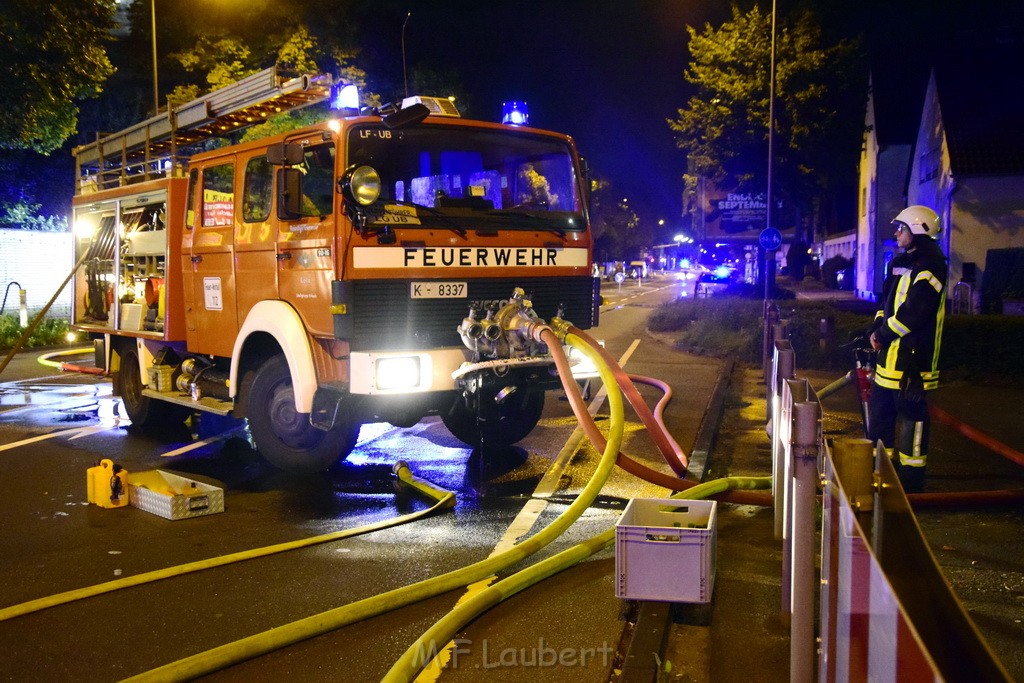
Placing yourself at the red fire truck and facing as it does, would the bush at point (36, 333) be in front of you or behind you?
behind

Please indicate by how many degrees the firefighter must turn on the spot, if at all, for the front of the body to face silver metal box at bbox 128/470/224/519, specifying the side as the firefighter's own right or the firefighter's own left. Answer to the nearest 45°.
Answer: approximately 45° to the firefighter's own left

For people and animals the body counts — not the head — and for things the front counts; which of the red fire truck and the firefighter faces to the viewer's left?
the firefighter

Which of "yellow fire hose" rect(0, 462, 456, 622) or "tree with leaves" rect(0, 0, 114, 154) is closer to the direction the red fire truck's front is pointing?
the yellow fire hose

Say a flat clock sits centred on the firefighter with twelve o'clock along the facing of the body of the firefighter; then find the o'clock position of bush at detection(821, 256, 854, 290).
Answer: The bush is roughly at 3 o'clock from the firefighter.

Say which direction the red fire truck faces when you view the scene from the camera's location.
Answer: facing the viewer and to the right of the viewer

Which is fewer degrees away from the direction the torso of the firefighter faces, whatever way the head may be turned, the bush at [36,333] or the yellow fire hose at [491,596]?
the bush

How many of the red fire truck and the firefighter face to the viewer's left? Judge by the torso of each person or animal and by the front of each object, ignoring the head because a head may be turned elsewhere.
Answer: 1

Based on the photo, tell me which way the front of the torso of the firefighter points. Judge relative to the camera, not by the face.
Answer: to the viewer's left

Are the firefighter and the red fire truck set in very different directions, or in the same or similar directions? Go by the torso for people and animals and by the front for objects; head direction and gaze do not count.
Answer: very different directions

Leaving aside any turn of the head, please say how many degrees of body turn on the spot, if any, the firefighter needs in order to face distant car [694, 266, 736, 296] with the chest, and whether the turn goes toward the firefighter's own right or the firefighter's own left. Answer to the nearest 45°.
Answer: approximately 90° to the firefighter's own right

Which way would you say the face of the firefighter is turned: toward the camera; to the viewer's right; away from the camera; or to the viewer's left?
to the viewer's left

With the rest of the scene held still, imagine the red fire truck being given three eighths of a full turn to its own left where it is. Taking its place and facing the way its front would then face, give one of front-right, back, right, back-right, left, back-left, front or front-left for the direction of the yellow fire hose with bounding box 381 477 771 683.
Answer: back
